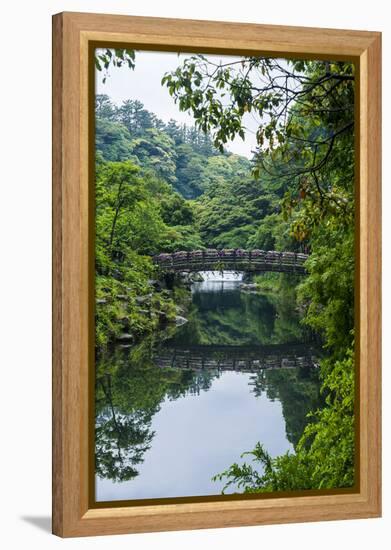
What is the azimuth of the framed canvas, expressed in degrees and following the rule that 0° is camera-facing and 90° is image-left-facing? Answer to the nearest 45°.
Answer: approximately 315°
